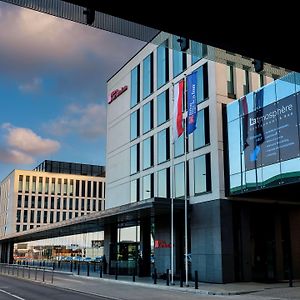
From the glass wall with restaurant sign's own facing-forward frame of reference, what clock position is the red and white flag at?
The red and white flag is roughly at 2 o'clock from the glass wall with restaurant sign.

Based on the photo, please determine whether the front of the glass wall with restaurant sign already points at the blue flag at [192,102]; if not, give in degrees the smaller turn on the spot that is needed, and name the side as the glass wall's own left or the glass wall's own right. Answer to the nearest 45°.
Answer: approximately 45° to the glass wall's own right

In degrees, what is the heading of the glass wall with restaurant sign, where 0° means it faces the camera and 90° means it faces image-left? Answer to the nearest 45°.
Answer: approximately 45°

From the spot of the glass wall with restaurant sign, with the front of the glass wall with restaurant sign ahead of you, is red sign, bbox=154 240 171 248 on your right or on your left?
on your right
